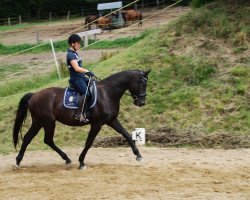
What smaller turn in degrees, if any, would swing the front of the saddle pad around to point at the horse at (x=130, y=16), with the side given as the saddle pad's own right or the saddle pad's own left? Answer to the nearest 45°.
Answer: approximately 90° to the saddle pad's own left

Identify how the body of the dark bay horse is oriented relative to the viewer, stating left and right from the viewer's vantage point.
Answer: facing to the right of the viewer

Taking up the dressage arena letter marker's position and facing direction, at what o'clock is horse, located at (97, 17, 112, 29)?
The horse is roughly at 6 o'clock from the dressage arena letter marker.

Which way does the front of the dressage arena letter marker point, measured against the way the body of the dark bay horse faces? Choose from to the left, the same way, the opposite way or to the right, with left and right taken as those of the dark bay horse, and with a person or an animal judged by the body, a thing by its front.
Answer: to the right

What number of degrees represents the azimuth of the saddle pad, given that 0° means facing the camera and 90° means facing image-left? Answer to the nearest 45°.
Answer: approximately 270°

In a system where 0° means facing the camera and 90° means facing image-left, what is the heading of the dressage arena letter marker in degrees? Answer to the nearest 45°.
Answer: approximately 0°

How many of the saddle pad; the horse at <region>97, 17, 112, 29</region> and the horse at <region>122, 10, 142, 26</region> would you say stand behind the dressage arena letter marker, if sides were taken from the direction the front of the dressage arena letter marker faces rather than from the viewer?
2

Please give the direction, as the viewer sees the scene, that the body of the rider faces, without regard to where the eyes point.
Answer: to the viewer's right
